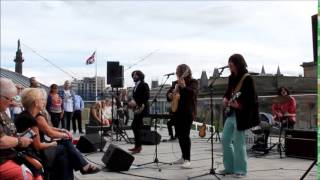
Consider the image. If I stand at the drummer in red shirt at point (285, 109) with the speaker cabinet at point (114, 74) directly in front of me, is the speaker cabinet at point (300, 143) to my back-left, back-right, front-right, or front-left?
back-left

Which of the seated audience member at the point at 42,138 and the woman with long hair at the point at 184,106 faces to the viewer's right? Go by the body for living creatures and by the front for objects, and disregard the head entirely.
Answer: the seated audience member

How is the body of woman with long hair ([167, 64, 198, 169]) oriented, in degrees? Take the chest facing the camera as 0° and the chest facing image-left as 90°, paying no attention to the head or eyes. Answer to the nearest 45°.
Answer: approximately 45°

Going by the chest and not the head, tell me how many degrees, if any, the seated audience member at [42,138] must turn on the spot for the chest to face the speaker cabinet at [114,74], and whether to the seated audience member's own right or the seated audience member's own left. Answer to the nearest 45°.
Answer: approximately 90° to the seated audience member's own left

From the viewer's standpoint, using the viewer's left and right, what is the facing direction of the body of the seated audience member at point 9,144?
facing to the right of the viewer

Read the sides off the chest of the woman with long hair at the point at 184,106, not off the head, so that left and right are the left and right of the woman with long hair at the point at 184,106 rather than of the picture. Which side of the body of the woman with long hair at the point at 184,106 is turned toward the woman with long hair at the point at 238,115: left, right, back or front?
left

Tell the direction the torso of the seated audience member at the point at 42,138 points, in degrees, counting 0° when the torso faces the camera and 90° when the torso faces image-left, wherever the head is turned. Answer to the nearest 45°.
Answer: approximately 270°

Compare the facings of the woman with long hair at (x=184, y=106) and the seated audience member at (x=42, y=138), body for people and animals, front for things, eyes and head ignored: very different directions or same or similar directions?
very different directions

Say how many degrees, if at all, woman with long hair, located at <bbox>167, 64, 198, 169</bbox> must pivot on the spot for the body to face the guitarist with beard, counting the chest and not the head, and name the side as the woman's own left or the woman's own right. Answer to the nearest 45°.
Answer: approximately 90° to the woman's own right

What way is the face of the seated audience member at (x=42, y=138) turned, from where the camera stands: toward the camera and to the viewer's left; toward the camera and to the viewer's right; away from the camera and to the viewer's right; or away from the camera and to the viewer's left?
away from the camera and to the viewer's right
